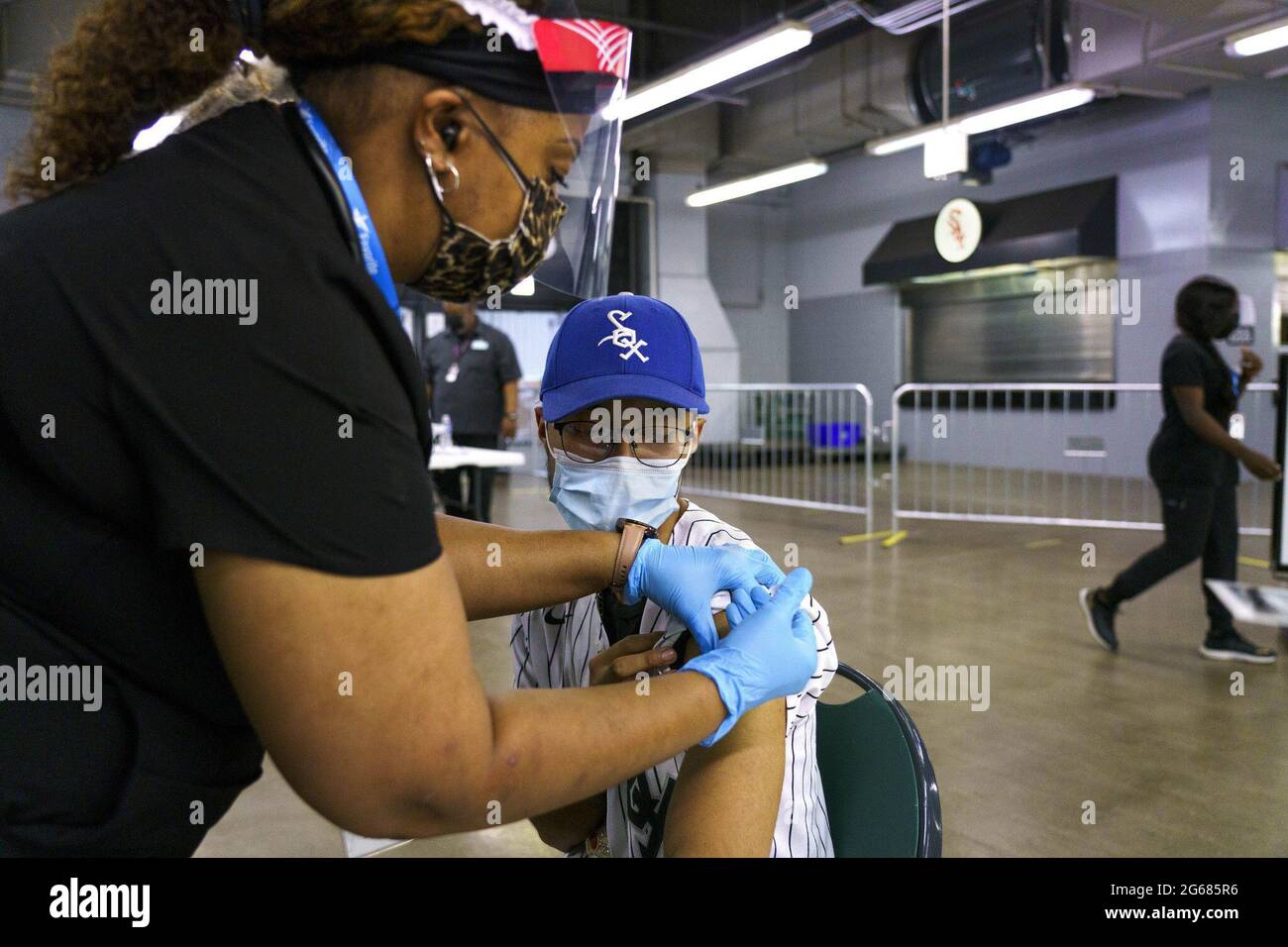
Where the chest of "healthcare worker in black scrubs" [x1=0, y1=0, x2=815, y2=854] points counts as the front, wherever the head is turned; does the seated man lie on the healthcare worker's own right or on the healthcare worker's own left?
on the healthcare worker's own left

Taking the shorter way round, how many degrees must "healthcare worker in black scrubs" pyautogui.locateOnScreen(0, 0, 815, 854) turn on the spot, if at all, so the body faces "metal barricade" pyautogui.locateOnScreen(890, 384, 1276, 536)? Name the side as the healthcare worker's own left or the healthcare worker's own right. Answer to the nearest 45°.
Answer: approximately 45° to the healthcare worker's own left

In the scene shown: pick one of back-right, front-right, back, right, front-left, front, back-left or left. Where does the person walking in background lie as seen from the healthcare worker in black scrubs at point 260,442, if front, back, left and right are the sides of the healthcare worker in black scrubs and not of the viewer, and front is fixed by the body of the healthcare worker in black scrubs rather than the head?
front-left

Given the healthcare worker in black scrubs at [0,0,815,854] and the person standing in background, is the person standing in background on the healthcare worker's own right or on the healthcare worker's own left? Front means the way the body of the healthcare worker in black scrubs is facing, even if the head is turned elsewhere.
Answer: on the healthcare worker's own left

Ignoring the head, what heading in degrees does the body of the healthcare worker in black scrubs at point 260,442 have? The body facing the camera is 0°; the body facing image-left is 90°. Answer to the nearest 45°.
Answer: approximately 270°
